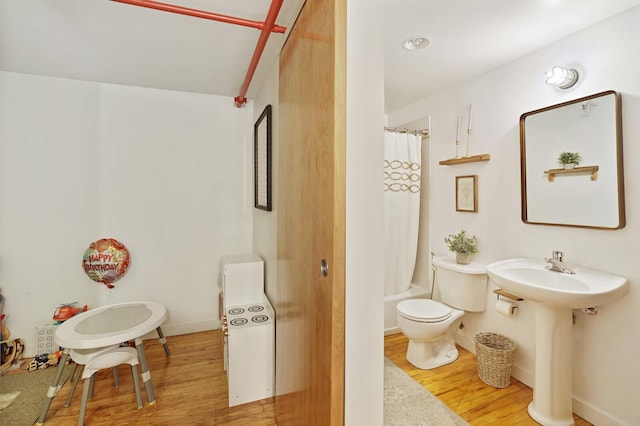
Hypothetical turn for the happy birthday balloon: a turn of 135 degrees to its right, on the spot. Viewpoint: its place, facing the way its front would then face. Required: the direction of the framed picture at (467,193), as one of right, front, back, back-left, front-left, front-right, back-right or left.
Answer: back

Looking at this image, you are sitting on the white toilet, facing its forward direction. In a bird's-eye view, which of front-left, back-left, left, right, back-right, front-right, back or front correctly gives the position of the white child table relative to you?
front

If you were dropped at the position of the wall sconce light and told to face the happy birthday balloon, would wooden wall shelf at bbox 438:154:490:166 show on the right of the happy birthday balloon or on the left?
right

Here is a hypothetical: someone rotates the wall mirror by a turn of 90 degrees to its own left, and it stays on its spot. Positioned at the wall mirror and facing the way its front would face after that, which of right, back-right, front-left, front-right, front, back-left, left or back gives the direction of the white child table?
right

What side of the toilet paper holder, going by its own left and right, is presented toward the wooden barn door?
front

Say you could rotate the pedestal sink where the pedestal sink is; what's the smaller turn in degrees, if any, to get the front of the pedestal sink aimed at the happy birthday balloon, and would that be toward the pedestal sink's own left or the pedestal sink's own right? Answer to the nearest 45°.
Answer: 0° — it already faces it

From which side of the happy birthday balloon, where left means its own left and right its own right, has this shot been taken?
front

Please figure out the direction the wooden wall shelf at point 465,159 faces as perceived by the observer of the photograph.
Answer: facing the viewer and to the left of the viewer

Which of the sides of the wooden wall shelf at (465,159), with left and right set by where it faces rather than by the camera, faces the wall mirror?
left

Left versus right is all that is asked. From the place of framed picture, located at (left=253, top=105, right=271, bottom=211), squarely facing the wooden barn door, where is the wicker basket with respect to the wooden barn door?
left
